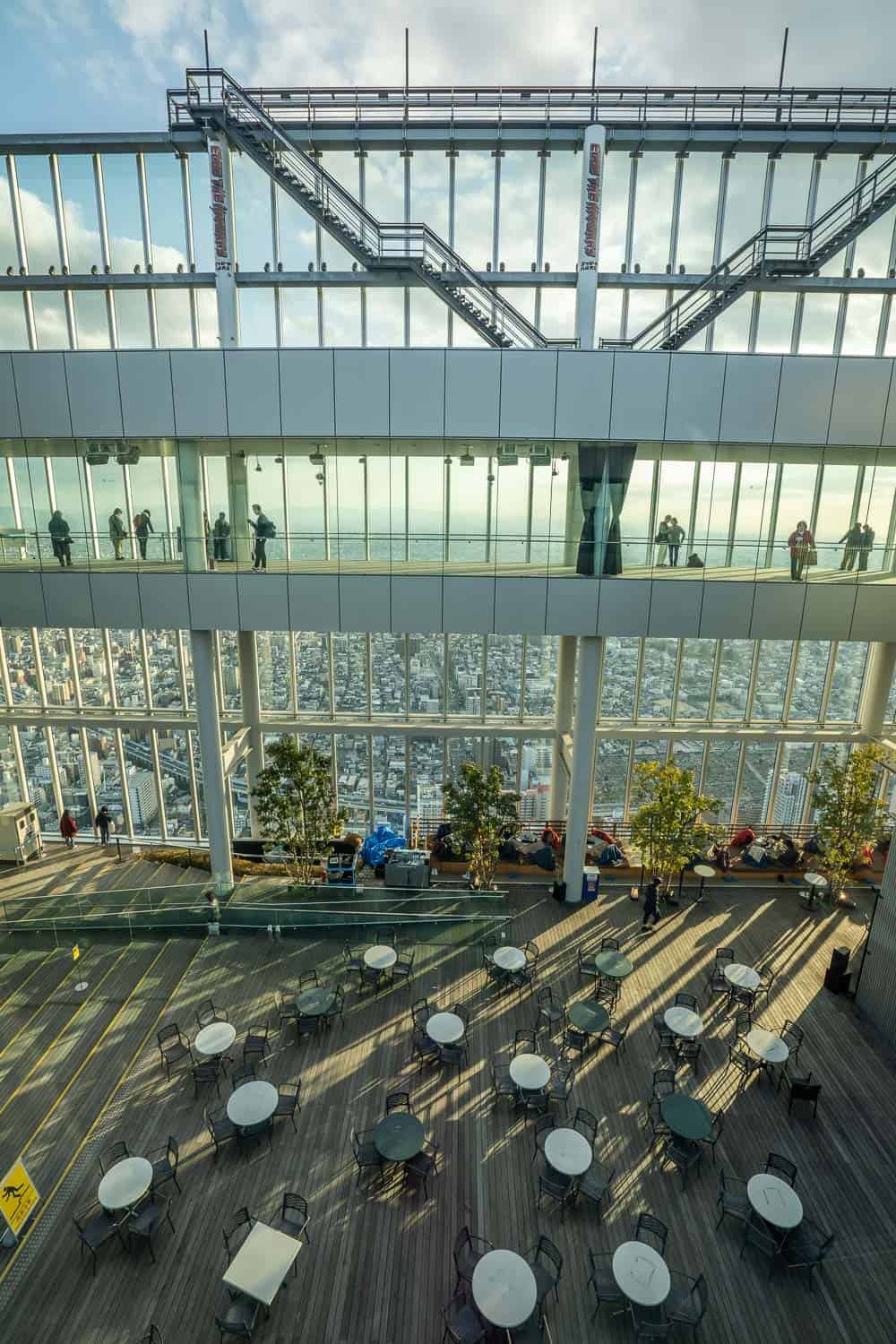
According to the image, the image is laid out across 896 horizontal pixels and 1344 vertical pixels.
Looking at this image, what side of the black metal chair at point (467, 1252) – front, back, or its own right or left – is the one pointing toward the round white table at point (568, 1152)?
left

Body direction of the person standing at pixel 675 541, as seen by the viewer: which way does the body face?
away from the camera

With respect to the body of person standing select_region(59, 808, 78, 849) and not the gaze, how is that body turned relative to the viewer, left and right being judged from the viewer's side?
facing away from the viewer

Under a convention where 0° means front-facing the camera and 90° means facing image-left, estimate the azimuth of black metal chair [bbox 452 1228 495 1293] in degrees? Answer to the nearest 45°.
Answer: approximately 315°

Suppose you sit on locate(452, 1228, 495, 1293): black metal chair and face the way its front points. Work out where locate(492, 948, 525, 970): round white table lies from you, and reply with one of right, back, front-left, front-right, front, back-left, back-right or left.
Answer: back-left

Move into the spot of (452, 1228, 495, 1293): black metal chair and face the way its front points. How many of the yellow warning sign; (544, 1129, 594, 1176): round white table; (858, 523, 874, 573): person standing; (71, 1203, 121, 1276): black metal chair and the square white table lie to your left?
2

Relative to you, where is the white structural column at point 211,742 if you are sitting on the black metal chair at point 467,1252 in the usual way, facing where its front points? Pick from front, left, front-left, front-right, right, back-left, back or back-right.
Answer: back

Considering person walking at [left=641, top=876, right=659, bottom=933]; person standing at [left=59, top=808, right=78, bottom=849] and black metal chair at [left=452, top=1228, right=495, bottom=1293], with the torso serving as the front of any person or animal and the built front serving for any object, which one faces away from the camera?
person standing at [left=59, top=808, right=78, bottom=849]

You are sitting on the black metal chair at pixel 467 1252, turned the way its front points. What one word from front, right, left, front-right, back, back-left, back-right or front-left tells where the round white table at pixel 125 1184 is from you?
back-right

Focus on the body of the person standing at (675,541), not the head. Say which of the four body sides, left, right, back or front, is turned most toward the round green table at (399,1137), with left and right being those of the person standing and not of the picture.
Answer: back

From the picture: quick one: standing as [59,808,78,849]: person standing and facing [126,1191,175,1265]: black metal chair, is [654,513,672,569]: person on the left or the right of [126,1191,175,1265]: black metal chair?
left

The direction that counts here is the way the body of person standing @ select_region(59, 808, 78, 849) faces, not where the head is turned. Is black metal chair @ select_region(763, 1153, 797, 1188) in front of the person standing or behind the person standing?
behind
